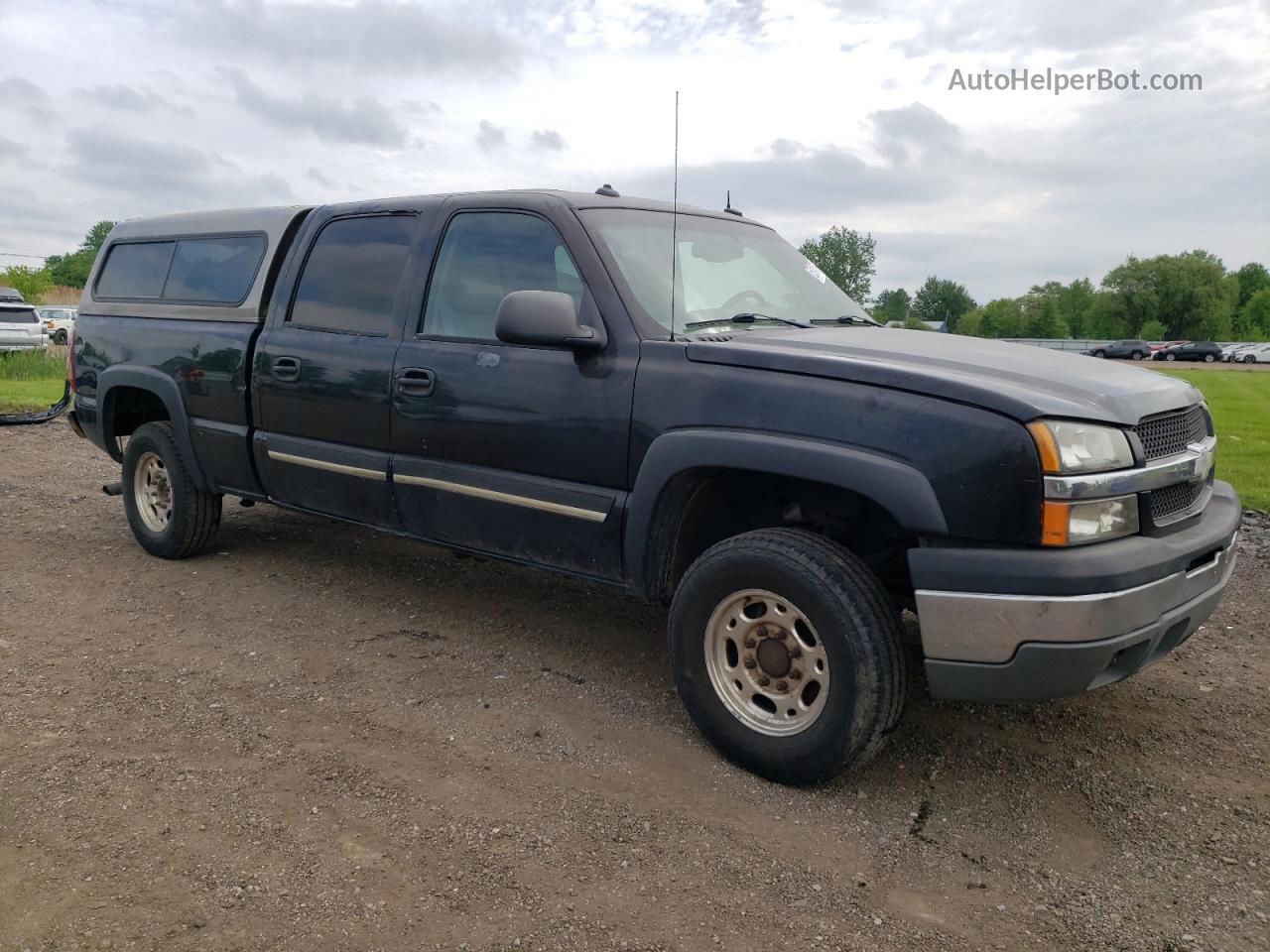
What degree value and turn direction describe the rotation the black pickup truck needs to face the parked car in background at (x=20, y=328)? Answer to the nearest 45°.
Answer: approximately 180°

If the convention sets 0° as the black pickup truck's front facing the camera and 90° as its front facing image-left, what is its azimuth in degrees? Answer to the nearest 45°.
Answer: approximately 315°
